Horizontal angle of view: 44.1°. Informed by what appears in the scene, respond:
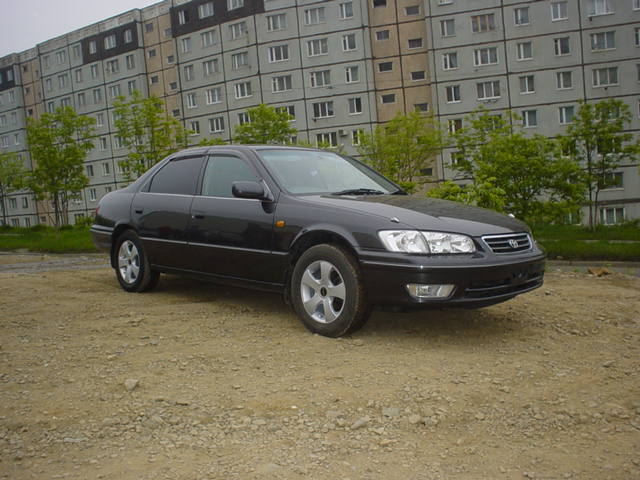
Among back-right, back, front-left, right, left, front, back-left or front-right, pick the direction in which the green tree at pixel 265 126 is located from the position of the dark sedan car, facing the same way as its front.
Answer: back-left

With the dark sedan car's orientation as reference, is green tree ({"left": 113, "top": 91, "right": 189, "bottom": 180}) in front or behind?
behind

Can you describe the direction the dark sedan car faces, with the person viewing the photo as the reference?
facing the viewer and to the right of the viewer
